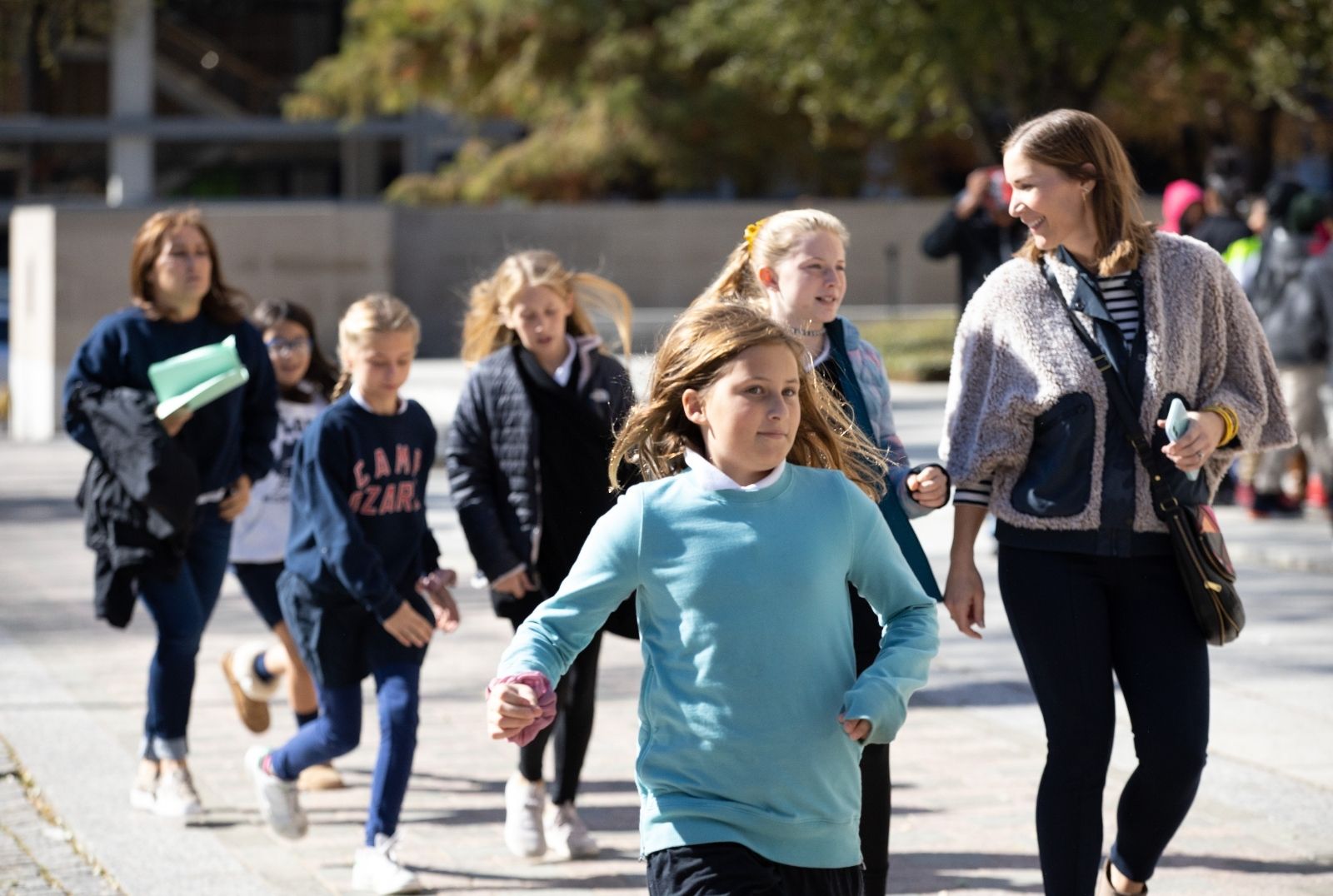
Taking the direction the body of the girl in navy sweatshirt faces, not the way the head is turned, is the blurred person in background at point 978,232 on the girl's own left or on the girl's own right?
on the girl's own left

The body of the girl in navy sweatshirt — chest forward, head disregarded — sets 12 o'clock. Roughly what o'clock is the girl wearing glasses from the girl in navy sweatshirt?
The girl wearing glasses is roughly at 7 o'clock from the girl in navy sweatshirt.

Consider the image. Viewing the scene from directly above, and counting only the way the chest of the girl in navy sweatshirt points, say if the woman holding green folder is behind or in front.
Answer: behind

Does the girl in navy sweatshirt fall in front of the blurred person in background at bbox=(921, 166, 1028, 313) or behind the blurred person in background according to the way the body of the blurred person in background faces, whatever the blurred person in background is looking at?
in front

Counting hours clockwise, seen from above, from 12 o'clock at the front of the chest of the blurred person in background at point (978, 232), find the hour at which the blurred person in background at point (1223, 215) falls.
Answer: the blurred person in background at point (1223, 215) is roughly at 8 o'clock from the blurred person in background at point (978, 232).

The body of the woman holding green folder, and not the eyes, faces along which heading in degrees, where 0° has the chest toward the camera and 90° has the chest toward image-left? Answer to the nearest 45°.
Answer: approximately 315°

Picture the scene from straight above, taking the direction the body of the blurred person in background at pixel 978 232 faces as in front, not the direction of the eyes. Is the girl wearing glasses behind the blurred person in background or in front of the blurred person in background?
in front

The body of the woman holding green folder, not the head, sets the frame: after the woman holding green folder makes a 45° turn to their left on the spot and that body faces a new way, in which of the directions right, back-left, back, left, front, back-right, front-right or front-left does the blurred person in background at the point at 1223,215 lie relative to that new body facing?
front-left

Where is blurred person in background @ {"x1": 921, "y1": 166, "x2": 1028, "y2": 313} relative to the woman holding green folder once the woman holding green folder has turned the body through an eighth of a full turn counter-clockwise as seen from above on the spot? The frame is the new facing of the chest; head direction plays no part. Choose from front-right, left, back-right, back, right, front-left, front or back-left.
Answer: front-left
